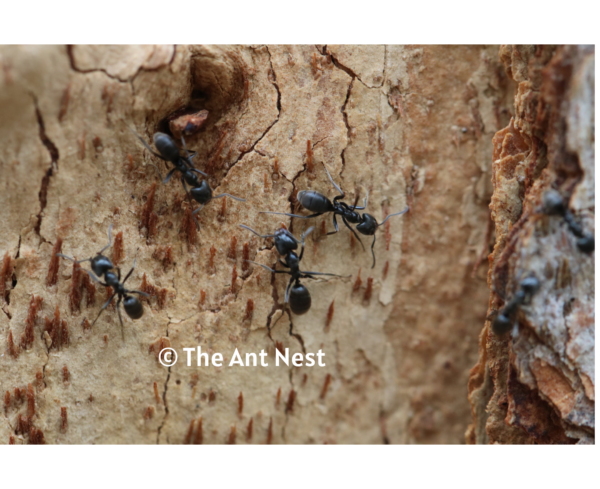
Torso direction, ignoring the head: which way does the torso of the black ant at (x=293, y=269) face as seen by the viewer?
away from the camera

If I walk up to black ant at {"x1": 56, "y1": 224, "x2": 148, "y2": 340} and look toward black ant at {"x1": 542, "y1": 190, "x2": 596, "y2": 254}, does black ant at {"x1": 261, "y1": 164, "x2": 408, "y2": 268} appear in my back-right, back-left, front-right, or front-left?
front-left

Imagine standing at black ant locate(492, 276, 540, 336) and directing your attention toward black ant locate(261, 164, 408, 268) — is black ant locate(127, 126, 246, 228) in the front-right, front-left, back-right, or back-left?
front-left

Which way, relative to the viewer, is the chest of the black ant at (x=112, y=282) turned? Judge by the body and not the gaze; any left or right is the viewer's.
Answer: facing away from the viewer and to the left of the viewer

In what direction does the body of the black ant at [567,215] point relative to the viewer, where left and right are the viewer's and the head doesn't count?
facing the viewer and to the right of the viewer

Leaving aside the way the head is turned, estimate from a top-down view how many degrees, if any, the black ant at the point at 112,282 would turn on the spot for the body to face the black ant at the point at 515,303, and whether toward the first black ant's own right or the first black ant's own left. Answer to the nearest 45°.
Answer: approximately 180°
